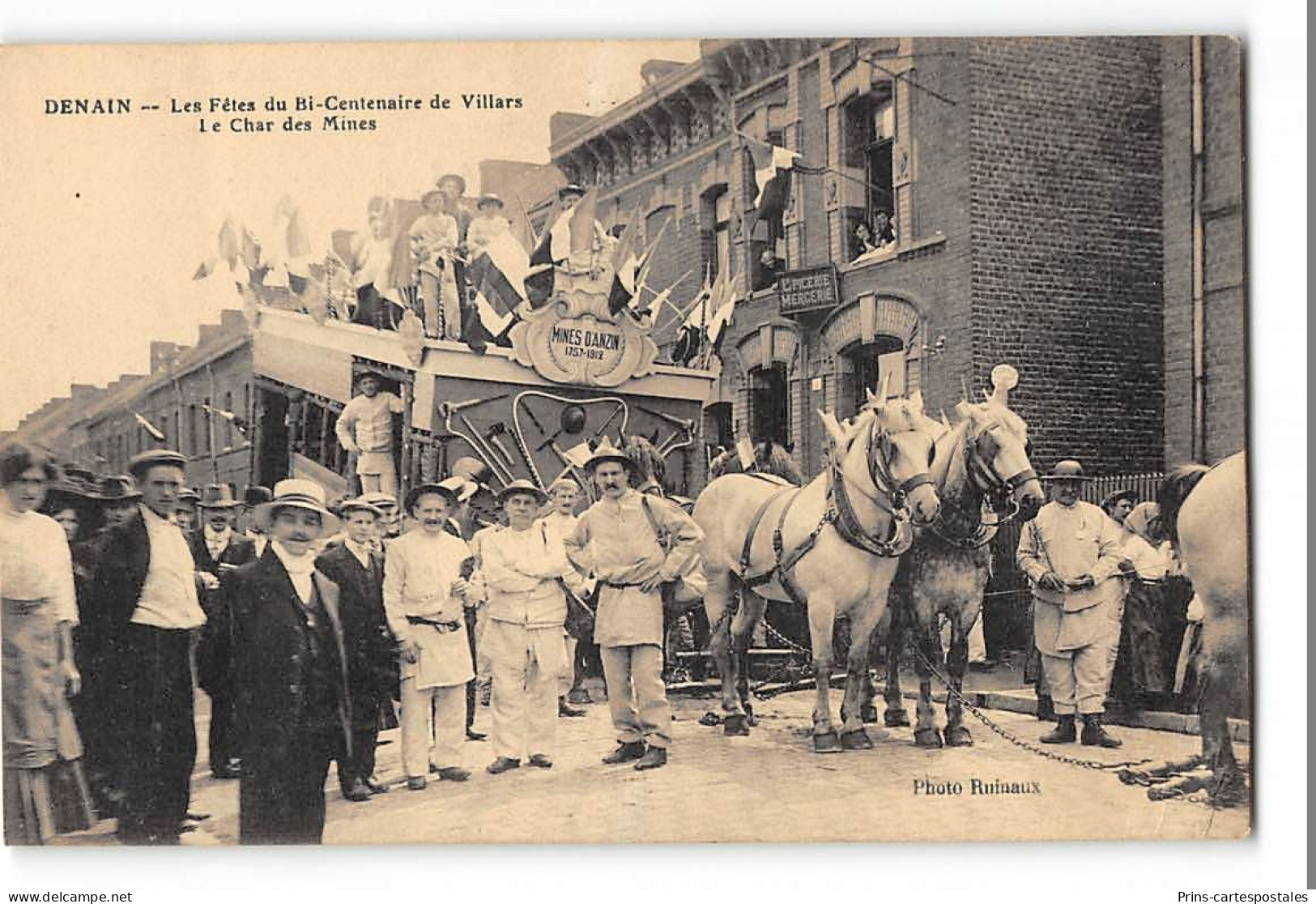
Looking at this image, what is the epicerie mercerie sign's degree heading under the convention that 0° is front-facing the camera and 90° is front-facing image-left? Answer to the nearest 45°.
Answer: approximately 45°

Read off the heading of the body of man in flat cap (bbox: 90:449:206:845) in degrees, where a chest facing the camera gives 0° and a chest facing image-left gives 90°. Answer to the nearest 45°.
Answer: approximately 315°

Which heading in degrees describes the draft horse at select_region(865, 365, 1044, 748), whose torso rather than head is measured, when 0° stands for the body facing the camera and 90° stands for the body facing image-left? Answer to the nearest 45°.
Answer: approximately 315°

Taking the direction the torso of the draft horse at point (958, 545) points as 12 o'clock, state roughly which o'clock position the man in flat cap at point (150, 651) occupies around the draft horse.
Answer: The man in flat cap is roughly at 4 o'clock from the draft horse.

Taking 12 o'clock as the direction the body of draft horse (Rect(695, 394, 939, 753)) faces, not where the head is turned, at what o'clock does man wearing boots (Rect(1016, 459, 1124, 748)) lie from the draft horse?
The man wearing boots is roughly at 10 o'clock from the draft horse.

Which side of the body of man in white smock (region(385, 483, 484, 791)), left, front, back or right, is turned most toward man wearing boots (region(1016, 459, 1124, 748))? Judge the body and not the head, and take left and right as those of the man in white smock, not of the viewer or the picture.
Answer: left

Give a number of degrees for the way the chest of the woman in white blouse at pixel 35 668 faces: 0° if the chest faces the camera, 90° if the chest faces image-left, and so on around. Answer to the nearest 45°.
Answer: approximately 0°

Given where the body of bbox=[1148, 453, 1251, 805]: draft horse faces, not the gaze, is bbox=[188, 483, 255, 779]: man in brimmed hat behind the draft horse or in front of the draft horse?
behind

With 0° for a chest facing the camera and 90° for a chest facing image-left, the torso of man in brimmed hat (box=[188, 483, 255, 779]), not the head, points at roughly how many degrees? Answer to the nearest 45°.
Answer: approximately 0°
